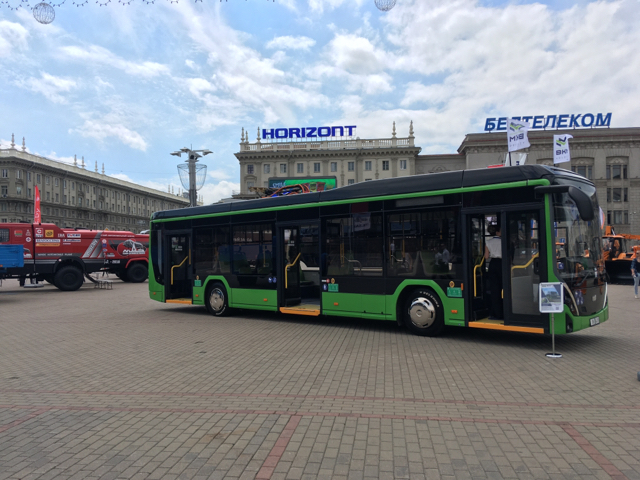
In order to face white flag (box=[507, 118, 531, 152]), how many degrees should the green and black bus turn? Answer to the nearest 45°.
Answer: approximately 90° to its left

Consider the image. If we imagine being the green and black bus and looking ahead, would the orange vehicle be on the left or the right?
on its left

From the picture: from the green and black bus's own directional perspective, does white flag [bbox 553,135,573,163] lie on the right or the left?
on its left

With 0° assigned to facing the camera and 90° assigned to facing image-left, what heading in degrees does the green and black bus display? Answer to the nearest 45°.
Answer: approximately 315°

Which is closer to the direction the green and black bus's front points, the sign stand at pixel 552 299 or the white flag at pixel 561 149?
the sign stand

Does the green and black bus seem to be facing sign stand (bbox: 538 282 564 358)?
yes
